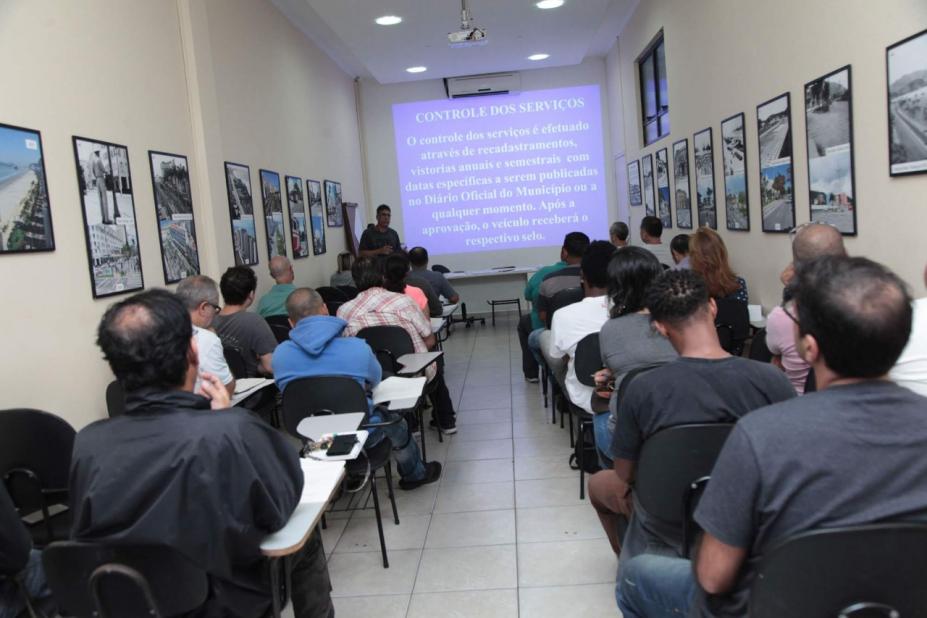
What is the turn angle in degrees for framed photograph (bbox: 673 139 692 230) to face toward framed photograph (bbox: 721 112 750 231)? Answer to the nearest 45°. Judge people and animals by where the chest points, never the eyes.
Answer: approximately 90° to its left

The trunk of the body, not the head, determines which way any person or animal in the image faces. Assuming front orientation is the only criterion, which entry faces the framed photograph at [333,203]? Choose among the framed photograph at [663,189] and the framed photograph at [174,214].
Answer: the framed photograph at [663,189]

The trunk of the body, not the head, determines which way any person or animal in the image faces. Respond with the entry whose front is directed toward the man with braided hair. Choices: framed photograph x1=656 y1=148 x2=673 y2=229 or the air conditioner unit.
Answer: the air conditioner unit

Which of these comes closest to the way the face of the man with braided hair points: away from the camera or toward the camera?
away from the camera

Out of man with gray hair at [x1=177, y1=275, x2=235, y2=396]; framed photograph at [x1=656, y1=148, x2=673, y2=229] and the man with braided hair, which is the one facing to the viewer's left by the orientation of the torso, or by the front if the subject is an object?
the framed photograph

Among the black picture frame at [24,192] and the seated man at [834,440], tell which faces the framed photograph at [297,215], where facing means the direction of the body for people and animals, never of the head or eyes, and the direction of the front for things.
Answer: the seated man

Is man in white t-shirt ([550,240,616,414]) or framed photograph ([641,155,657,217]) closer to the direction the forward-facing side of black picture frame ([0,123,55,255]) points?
the man in white t-shirt

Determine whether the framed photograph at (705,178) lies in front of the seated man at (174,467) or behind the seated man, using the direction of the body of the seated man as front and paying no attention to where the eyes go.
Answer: in front

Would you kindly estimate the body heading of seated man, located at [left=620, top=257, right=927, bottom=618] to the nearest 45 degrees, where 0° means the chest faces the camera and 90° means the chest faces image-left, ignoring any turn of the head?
approximately 135°

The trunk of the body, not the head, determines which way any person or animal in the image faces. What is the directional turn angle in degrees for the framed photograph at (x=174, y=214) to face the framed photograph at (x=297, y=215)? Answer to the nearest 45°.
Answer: approximately 90° to its left

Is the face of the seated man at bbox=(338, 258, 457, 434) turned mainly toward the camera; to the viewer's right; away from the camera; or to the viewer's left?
away from the camera

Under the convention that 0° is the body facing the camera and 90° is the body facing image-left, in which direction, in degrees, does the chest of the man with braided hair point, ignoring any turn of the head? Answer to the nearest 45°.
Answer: approximately 180°

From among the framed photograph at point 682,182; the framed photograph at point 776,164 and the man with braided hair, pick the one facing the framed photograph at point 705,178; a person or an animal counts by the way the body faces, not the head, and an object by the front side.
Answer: the man with braided hair

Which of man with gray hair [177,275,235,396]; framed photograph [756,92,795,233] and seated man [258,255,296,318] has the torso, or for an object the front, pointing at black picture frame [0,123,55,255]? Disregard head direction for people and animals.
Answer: the framed photograph

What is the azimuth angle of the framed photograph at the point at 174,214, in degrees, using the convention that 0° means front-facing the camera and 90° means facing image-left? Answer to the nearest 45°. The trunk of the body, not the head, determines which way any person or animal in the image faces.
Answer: approximately 315°

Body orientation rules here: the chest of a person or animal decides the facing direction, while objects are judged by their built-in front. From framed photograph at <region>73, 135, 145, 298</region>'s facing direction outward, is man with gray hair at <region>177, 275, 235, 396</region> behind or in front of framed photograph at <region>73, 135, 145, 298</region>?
in front

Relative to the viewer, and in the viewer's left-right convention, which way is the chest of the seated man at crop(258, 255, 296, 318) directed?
facing away from the viewer and to the right of the viewer
